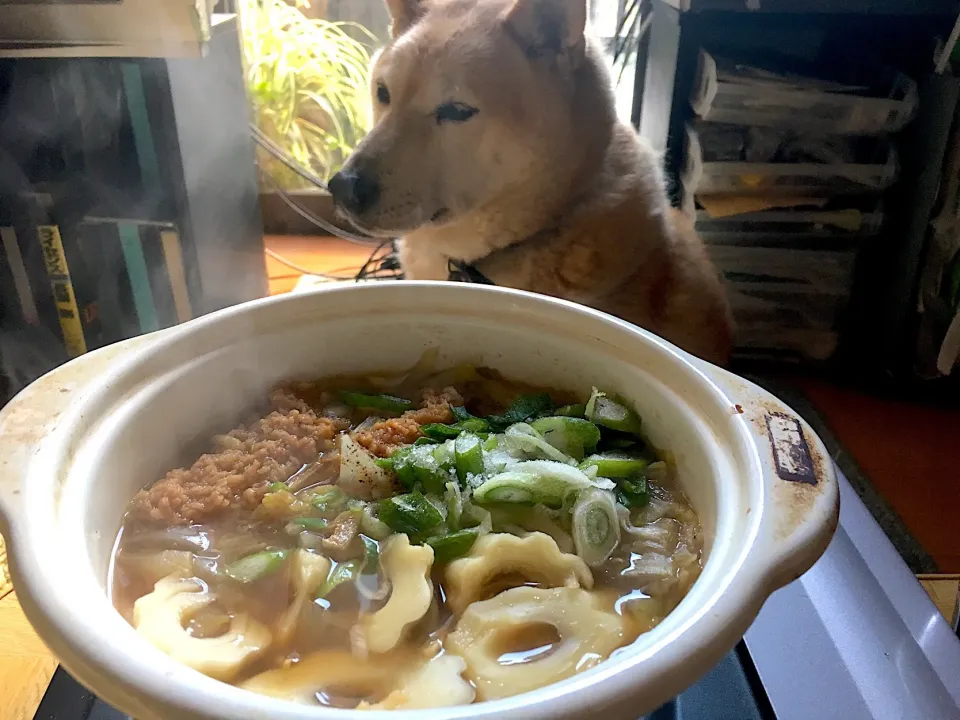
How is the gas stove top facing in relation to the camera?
toward the camera

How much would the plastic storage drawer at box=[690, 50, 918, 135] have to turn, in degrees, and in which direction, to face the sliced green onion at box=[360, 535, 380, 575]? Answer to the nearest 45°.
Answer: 0° — it already faces it

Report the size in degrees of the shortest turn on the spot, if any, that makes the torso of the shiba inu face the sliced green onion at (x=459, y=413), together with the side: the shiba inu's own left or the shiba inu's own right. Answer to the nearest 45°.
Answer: approximately 45° to the shiba inu's own left

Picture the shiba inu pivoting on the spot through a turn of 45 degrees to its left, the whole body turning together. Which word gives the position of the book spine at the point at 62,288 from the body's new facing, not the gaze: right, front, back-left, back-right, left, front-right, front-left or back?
right

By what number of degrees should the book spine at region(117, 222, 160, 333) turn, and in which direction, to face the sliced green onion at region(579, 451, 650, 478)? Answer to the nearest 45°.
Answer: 0° — it already faces it

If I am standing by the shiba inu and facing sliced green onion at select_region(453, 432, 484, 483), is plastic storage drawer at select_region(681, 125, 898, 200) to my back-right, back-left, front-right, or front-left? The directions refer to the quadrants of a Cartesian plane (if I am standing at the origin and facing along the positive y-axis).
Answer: back-left

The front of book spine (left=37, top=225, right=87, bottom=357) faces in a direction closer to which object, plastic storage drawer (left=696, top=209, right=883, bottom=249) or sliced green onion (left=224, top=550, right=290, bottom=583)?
the sliced green onion

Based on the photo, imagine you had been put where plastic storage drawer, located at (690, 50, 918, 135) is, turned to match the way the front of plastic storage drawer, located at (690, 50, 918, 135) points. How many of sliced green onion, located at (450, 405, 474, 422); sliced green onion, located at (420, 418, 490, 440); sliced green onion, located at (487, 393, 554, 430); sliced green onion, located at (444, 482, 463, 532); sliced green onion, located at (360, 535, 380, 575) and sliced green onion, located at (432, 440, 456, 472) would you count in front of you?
6

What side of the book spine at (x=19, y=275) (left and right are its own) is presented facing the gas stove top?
front

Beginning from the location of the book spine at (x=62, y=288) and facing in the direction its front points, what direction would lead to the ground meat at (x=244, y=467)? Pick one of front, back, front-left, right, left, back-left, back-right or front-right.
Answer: front

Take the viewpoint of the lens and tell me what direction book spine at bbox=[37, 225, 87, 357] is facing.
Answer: facing the viewer

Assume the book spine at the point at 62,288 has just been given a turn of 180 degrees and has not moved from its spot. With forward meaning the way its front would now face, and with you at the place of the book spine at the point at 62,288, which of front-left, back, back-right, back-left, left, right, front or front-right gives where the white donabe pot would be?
back

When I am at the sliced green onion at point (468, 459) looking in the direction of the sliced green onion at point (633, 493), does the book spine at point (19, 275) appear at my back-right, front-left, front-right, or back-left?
back-left

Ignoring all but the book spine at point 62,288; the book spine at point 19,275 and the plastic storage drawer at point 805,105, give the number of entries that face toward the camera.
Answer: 3

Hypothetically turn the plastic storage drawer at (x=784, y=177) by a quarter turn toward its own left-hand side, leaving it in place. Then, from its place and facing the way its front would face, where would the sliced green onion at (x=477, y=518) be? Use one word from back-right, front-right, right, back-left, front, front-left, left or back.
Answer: right

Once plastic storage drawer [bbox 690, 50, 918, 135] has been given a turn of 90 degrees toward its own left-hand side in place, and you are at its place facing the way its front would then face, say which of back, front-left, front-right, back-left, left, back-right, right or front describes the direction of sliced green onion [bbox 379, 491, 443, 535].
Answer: right

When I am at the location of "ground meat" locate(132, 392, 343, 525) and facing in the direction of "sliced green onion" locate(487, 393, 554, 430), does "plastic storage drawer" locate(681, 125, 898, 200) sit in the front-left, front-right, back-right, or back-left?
front-left

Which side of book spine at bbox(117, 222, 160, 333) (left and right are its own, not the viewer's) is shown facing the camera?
front

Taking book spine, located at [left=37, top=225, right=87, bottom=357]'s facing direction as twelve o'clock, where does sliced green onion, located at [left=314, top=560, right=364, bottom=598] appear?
The sliced green onion is roughly at 12 o'clock from the book spine.

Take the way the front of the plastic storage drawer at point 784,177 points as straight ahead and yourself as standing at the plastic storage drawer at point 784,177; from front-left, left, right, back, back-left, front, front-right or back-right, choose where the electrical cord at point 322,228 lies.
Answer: right
